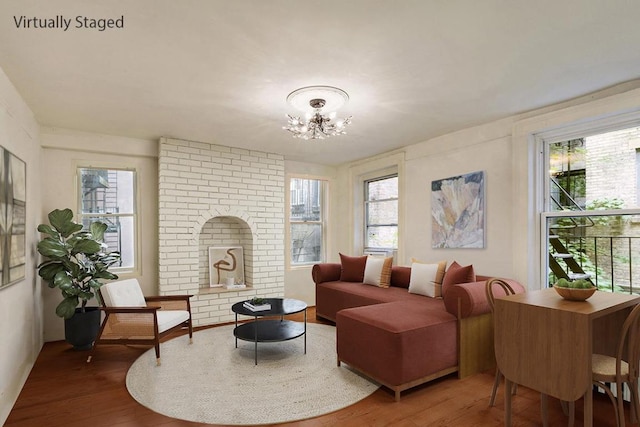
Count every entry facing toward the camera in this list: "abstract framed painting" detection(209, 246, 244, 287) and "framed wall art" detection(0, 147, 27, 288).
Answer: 1

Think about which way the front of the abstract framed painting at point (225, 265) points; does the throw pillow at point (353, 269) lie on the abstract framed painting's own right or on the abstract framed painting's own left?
on the abstract framed painting's own left

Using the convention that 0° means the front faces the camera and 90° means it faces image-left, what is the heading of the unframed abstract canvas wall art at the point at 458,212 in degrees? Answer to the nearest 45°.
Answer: approximately 45°

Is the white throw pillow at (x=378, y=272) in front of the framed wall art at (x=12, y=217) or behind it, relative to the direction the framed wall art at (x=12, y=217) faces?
in front

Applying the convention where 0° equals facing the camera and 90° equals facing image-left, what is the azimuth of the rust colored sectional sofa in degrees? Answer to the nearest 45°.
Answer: approximately 45°

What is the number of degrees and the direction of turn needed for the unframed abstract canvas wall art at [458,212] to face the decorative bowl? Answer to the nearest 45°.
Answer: approximately 45° to its left

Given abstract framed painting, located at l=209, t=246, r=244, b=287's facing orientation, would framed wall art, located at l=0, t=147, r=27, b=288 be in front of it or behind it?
in front

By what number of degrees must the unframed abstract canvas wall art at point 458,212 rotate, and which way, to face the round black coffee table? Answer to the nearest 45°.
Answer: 0° — it already faces it

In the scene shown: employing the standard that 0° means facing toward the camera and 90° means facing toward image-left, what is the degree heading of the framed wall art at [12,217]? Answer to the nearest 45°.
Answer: approximately 270°

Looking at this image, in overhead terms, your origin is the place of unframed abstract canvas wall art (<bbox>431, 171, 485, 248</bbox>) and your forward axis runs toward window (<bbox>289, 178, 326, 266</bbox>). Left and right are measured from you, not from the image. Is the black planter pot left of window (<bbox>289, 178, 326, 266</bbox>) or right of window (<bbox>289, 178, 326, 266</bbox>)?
left

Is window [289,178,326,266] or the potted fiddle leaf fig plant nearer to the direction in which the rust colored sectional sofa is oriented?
the potted fiddle leaf fig plant

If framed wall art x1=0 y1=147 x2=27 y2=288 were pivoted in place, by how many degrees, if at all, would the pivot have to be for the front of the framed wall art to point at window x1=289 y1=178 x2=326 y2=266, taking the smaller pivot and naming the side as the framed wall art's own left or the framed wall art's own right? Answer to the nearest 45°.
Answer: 0° — it already faces it
